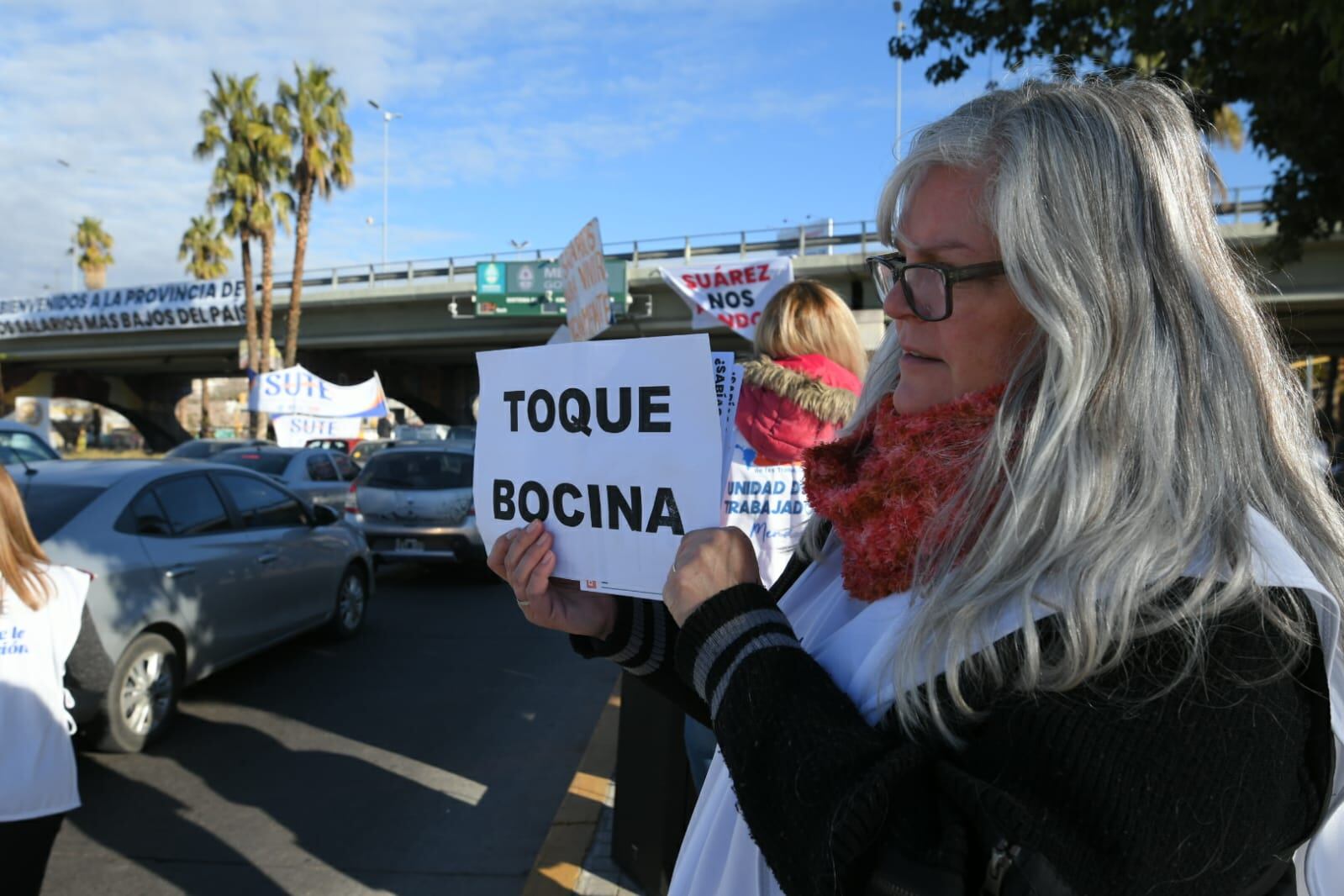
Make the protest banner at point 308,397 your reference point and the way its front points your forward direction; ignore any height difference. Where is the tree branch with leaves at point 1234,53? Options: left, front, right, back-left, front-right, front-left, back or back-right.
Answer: front-left

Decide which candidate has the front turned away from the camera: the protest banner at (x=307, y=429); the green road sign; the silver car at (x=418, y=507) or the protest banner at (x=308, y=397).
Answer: the silver car

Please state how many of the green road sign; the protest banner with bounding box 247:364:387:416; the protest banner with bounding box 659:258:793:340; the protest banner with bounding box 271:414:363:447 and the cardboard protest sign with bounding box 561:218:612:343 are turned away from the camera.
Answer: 0

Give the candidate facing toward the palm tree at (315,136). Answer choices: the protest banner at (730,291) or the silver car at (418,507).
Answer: the silver car

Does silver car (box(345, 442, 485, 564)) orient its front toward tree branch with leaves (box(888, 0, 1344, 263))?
no

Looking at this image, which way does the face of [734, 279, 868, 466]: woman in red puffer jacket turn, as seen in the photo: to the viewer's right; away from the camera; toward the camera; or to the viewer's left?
away from the camera

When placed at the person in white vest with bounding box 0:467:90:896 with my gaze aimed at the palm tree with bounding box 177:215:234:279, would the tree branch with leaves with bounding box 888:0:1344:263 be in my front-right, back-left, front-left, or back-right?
front-right

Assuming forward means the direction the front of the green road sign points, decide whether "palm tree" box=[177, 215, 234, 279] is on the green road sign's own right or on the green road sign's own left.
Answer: on the green road sign's own right

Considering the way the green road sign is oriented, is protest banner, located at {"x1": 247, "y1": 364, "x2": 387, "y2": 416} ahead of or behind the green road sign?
ahead

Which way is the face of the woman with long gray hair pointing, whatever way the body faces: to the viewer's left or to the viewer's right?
to the viewer's left

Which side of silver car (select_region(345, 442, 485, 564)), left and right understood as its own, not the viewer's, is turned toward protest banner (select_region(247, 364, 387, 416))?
front

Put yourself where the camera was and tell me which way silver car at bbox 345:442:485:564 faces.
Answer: facing away from the viewer

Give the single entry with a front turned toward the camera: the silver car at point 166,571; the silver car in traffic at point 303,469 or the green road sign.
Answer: the green road sign

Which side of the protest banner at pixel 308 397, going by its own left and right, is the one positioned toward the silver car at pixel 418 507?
front

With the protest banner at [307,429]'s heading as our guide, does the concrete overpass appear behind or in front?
behind

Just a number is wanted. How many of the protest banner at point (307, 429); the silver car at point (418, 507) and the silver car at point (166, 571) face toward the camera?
1

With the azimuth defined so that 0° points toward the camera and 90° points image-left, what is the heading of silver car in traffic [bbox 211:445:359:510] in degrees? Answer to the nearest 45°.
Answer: approximately 225°

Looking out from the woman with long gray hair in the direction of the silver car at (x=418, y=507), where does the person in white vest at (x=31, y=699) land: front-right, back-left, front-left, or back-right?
front-left

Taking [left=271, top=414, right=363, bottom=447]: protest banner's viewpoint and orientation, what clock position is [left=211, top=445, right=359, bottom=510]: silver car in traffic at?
The silver car in traffic is roughly at 12 o'clock from the protest banner.

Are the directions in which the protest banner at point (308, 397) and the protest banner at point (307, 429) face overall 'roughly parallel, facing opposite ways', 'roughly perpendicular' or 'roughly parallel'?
roughly parallel

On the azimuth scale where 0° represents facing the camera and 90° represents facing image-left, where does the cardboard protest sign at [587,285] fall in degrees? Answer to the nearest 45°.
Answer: approximately 45°

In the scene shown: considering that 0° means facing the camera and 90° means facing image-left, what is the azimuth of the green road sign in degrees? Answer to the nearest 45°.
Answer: approximately 0°

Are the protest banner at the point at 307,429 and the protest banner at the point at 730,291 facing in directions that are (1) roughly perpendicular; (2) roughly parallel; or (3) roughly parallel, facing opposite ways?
roughly parallel
